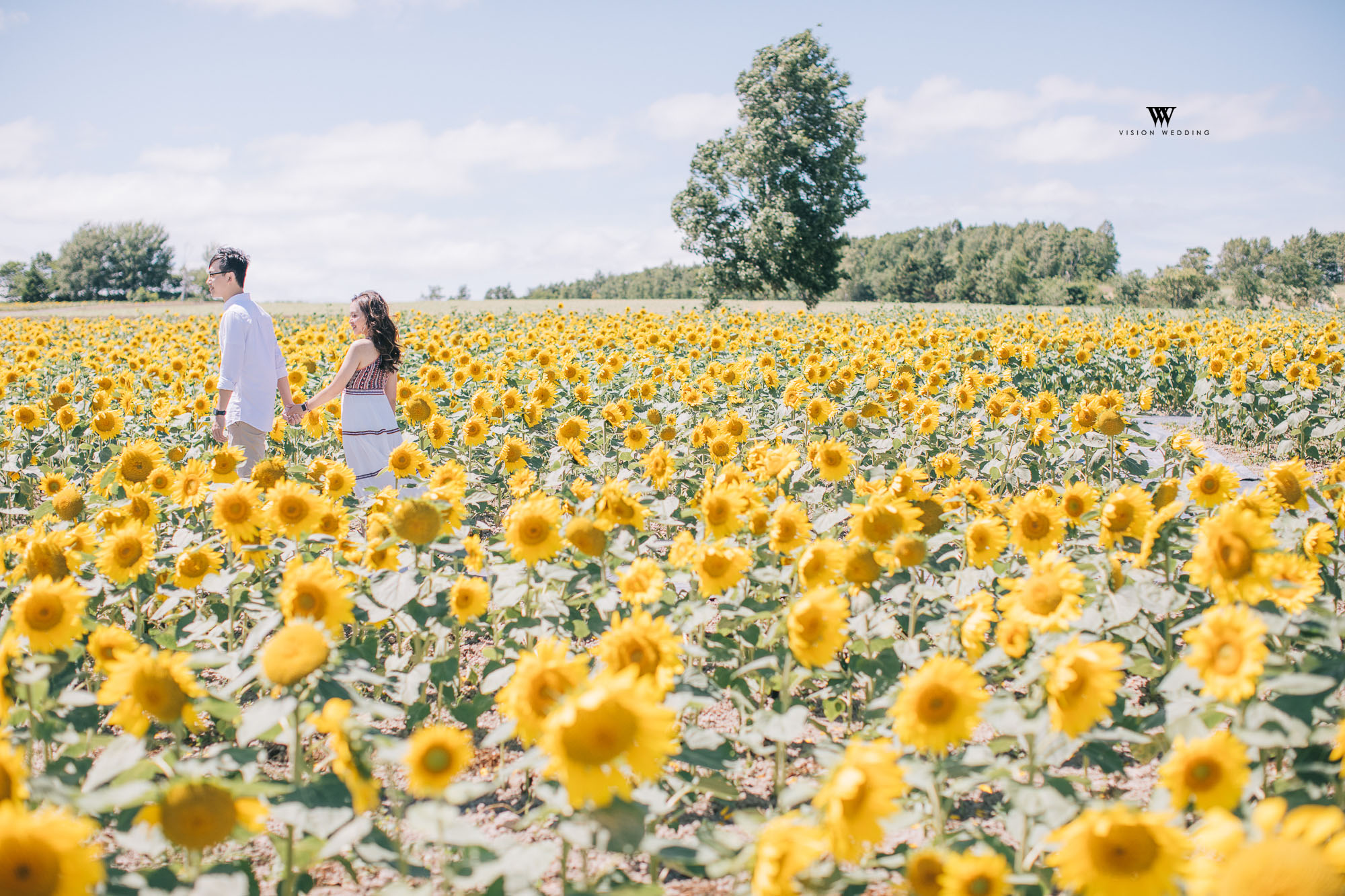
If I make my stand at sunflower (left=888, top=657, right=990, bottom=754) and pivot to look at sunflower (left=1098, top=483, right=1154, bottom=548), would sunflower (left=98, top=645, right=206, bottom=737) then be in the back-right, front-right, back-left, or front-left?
back-left

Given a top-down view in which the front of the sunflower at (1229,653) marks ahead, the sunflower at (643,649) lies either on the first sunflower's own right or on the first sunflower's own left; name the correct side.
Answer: on the first sunflower's own right

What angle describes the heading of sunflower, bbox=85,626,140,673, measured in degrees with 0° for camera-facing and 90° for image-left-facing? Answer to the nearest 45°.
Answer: approximately 0°

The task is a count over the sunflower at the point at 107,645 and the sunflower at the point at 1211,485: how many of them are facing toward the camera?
2

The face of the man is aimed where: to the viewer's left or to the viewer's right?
to the viewer's left

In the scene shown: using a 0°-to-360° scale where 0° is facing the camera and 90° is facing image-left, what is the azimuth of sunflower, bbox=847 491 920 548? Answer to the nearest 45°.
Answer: approximately 0°
